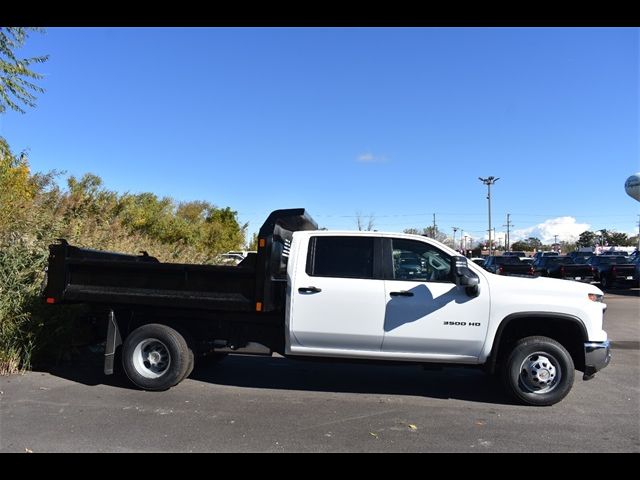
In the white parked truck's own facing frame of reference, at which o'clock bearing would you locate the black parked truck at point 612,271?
The black parked truck is roughly at 10 o'clock from the white parked truck.

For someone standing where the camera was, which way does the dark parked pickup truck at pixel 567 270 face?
facing away from the viewer and to the left of the viewer

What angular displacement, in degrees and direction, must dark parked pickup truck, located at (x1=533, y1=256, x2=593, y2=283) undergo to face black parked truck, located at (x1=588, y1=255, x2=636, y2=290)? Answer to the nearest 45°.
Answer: approximately 135° to its right

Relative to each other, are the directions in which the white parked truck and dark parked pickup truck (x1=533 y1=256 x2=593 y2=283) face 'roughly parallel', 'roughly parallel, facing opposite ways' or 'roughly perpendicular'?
roughly perpendicular

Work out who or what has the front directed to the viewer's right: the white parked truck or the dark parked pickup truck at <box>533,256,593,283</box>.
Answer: the white parked truck

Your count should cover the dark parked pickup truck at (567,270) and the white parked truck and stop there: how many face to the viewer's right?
1

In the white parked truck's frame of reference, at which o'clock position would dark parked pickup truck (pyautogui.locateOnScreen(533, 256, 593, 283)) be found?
The dark parked pickup truck is roughly at 10 o'clock from the white parked truck.

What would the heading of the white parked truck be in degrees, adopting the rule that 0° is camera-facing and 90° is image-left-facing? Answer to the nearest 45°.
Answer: approximately 270°
